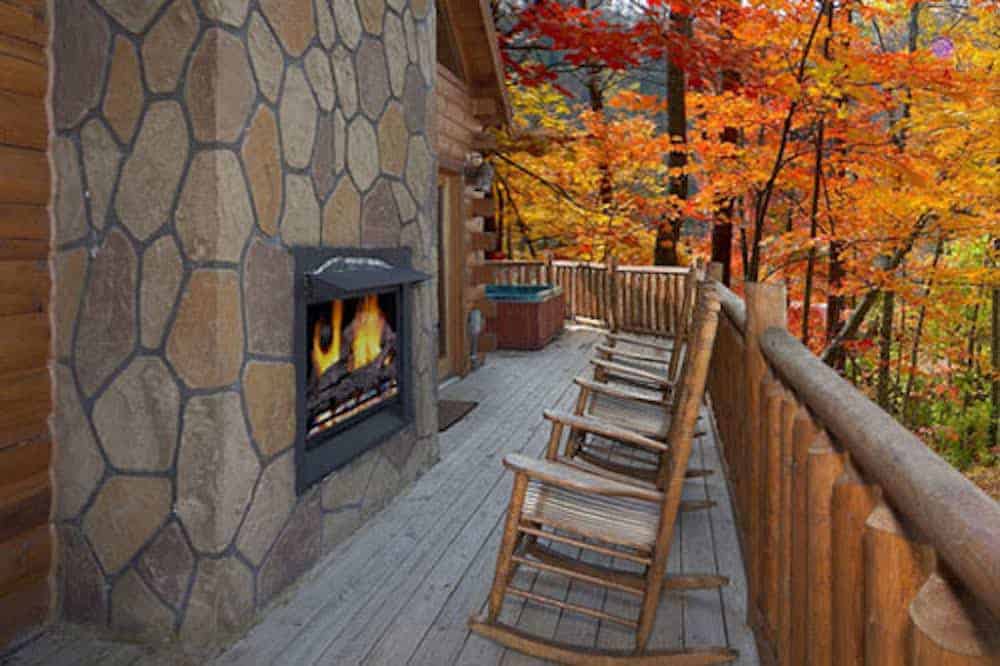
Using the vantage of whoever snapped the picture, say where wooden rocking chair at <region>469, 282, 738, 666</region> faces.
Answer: facing to the left of the viewer

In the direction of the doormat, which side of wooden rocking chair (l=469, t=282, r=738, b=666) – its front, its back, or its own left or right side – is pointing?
right

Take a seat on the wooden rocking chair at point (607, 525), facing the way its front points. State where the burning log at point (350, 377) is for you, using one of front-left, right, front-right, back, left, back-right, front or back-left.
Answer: front-right

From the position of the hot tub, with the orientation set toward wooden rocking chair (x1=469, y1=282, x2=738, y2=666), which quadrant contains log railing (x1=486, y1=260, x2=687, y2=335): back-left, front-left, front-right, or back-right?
back-left

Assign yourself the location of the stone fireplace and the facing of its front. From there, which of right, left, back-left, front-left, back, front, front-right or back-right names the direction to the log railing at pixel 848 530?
front

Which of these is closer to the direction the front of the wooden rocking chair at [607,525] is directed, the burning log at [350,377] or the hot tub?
the burning log

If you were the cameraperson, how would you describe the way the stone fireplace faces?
facing the viewer and to the right of the viewer

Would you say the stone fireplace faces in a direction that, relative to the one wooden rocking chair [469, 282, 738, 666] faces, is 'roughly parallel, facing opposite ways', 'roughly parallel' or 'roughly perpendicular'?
roughly parallel, facing opposite ways

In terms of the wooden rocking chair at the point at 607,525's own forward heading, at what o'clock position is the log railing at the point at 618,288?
The log railing is roughly at 3 o'clock from the wooden rocking chair.

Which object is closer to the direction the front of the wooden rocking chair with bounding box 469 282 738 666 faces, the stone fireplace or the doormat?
the stone fireplace

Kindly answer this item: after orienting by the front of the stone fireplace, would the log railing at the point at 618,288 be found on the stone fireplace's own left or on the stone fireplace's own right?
on the stone fireplace's own left

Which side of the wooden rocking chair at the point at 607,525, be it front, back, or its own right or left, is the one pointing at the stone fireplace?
front

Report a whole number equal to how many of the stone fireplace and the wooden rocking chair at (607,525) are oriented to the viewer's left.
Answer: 1

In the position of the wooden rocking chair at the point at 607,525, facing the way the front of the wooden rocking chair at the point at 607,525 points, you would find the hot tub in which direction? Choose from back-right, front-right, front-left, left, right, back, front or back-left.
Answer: right
